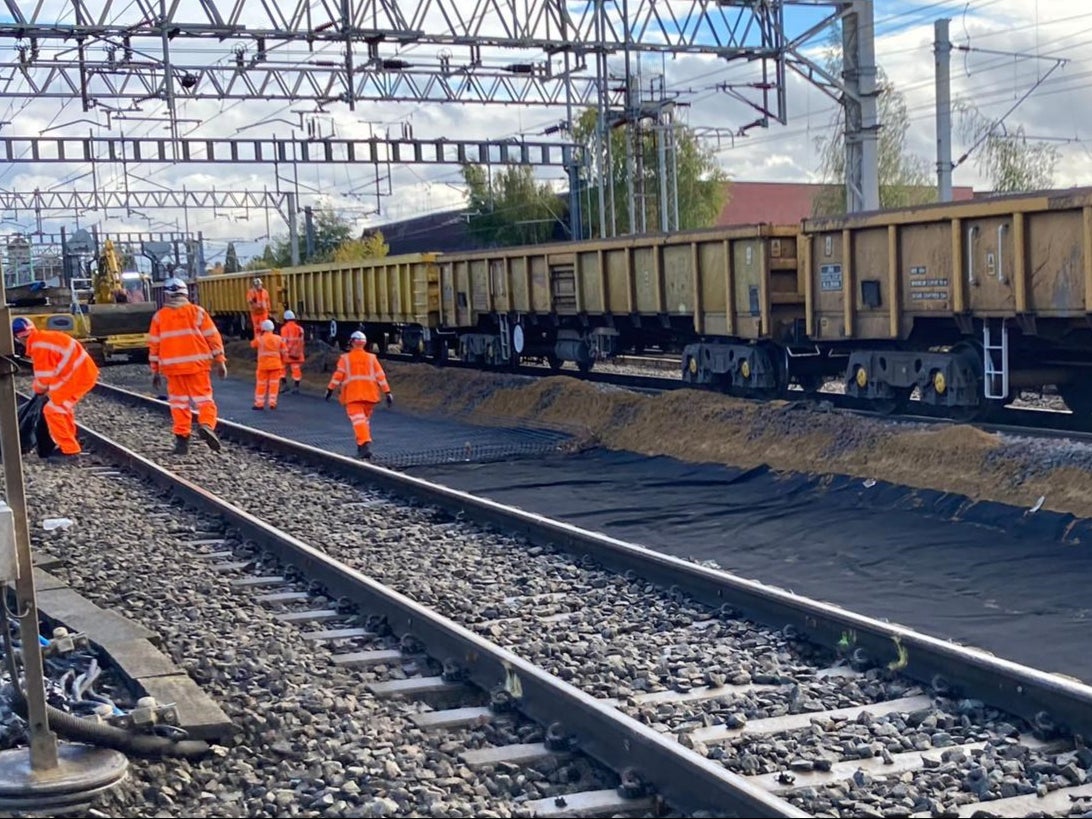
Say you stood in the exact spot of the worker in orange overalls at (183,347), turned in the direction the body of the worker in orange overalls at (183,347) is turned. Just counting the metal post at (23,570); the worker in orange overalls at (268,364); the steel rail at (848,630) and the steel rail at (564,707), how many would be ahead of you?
1

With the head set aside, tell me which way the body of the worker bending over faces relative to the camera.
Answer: to the viewer's left

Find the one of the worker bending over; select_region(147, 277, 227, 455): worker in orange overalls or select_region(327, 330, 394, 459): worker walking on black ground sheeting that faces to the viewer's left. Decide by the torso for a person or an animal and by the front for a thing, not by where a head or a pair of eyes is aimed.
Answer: the worker bending over

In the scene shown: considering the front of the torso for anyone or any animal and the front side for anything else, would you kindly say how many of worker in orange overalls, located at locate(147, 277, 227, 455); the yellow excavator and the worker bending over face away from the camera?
1

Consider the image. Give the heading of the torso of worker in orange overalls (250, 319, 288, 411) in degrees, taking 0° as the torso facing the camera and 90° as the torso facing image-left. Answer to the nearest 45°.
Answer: approximately 180°

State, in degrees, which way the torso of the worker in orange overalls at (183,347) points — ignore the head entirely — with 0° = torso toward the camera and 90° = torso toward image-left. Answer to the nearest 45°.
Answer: approximately 180°

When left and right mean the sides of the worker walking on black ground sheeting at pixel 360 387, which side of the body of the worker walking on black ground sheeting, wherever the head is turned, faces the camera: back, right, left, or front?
back
